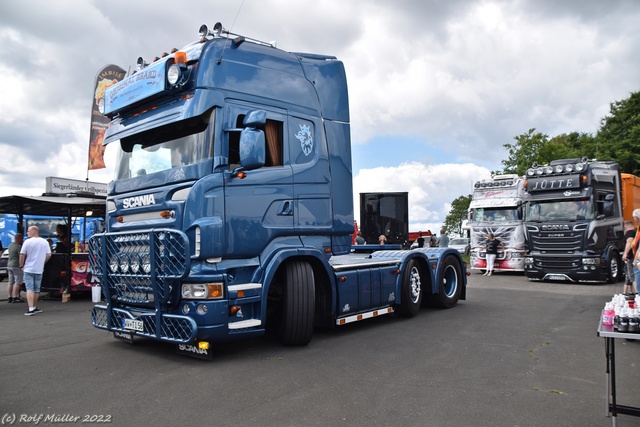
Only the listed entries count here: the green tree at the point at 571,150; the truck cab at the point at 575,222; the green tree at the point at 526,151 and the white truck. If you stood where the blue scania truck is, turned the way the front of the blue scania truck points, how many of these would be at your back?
4

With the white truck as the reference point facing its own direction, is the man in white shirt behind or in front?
in front

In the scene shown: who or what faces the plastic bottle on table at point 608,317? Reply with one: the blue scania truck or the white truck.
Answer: the white truck

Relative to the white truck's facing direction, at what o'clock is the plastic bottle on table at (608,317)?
The plastic bottle on table is roughly at 12 o'clock from the white truck.

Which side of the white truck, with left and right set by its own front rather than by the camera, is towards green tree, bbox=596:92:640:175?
back

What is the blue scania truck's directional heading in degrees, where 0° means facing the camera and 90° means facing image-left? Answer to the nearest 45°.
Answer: approximately 45°

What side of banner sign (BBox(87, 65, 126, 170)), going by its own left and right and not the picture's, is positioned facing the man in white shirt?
front

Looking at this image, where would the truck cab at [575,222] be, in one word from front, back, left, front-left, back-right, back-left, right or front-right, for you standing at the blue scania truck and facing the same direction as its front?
back

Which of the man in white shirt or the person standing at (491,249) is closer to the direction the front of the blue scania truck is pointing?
the man in white shirt

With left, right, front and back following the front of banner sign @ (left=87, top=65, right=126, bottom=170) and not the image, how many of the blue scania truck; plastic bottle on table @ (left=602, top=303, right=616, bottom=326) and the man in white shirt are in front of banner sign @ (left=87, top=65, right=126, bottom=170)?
3

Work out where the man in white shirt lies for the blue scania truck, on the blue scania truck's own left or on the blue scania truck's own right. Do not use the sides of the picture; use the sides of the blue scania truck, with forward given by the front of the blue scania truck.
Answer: on the blue scania truck's own right

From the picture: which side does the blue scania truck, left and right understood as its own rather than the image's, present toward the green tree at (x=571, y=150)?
back

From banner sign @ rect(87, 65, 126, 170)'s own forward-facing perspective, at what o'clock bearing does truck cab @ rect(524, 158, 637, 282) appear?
The truck cab is roughly at 10 o'clock from the banner sign.

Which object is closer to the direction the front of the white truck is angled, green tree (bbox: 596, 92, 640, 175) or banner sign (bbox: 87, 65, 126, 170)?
the banner sign

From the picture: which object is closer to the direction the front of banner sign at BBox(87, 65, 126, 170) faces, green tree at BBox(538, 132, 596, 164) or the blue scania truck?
the blue scania truck

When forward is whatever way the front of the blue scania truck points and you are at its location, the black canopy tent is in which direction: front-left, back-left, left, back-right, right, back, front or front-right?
right
